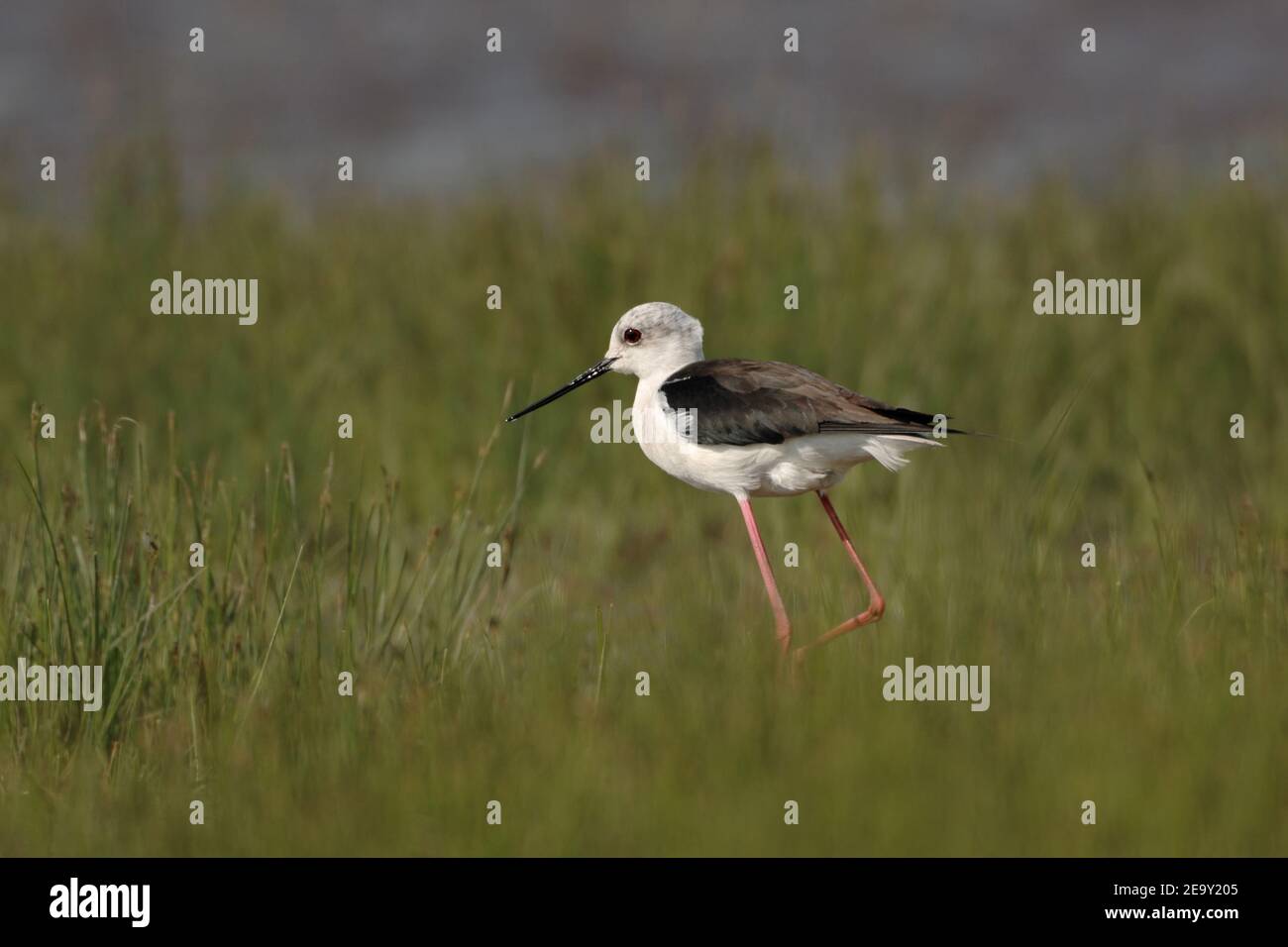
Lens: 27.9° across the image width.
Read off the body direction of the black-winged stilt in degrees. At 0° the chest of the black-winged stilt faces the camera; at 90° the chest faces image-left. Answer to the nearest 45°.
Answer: approximately 90°
